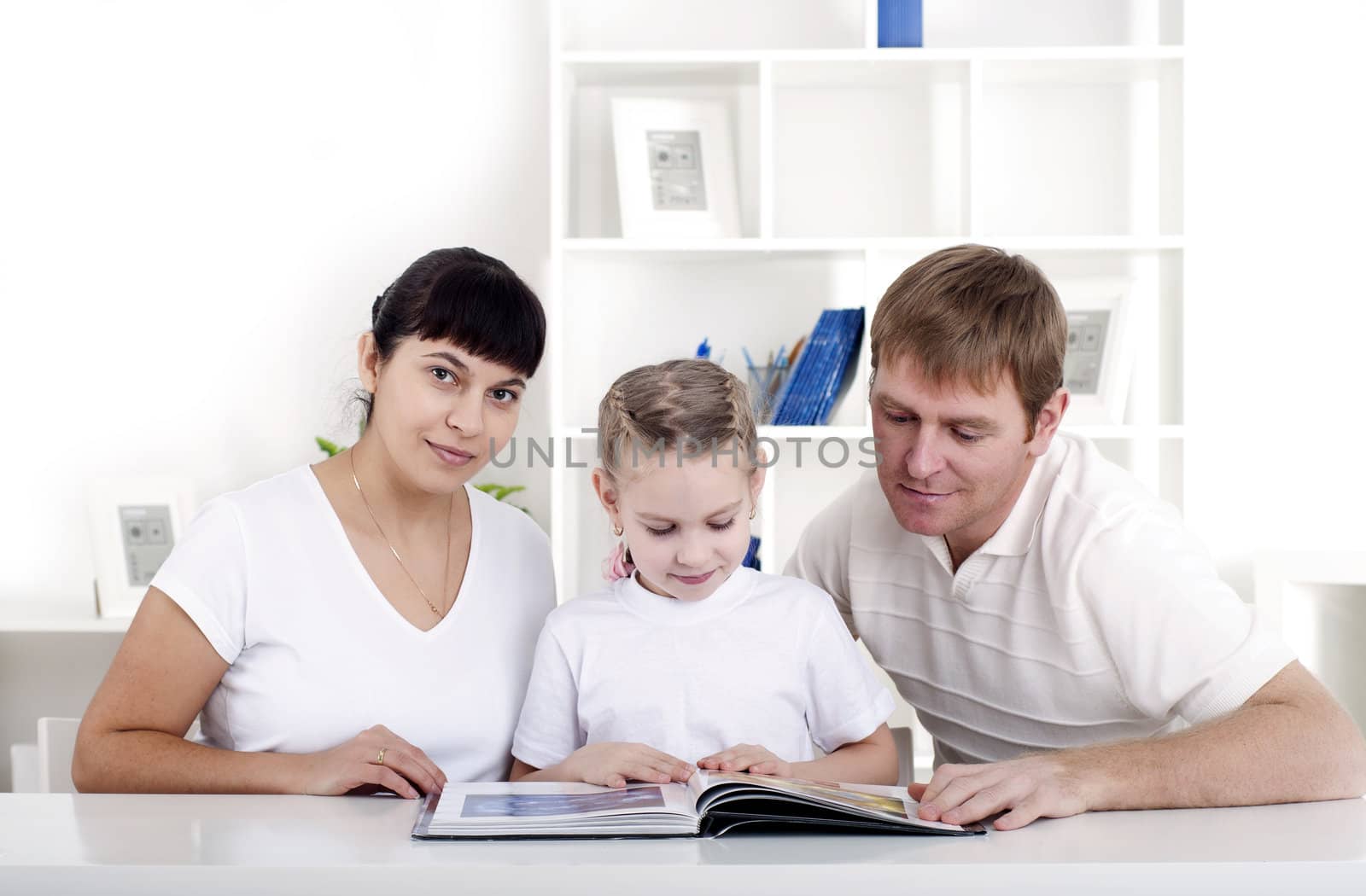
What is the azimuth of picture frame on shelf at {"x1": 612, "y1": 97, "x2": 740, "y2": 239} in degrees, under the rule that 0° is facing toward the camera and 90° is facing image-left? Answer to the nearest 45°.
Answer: approximately 0°

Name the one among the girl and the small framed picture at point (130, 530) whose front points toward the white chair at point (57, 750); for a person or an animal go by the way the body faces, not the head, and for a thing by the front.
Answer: the small framed picture

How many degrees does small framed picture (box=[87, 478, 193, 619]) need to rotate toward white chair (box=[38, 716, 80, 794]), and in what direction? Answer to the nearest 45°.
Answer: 0° — it already faces it

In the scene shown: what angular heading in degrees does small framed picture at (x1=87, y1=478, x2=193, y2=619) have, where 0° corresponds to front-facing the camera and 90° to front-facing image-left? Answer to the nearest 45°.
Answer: approximately 0°

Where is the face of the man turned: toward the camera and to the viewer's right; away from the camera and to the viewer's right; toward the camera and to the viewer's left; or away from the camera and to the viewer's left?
toward the camera and to the viewer's left

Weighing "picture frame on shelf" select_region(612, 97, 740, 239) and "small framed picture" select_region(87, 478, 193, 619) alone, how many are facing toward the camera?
2
